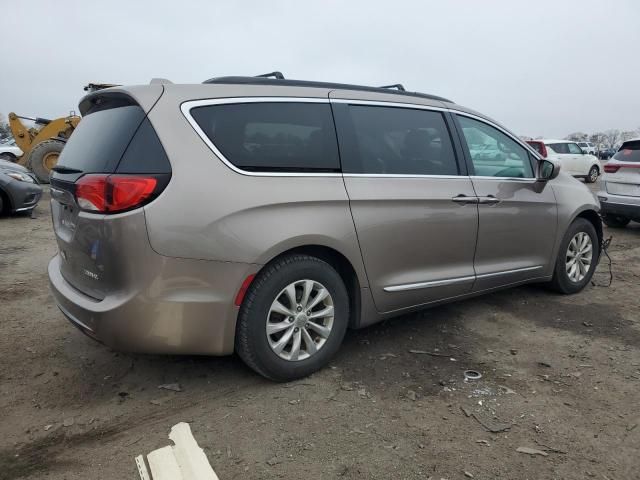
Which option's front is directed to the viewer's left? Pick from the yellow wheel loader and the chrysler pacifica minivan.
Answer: the yellow wheel loader

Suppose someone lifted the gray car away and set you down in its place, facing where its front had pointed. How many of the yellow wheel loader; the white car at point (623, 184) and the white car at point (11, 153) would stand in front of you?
1

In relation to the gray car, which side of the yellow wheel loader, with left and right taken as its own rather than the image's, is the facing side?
left

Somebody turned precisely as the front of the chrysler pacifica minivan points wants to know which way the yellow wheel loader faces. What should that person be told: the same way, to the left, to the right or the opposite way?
the opposite way

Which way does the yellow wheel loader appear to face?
to the viewer's left

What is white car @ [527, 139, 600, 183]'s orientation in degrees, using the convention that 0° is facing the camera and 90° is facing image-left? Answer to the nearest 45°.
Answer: approximately 225°

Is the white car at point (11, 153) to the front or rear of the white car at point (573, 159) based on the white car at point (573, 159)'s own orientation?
to the rear

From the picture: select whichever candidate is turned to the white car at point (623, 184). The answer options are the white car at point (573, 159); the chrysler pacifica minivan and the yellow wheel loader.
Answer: the chrysler pacifica minivan

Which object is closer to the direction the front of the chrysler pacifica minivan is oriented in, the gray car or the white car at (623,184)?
the white car

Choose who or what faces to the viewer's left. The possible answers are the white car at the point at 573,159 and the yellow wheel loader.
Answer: the yellow wheel loader

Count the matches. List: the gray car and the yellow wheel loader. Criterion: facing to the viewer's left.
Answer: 1

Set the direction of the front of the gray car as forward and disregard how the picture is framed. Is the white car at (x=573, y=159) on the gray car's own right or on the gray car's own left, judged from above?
on the gray car's own left
